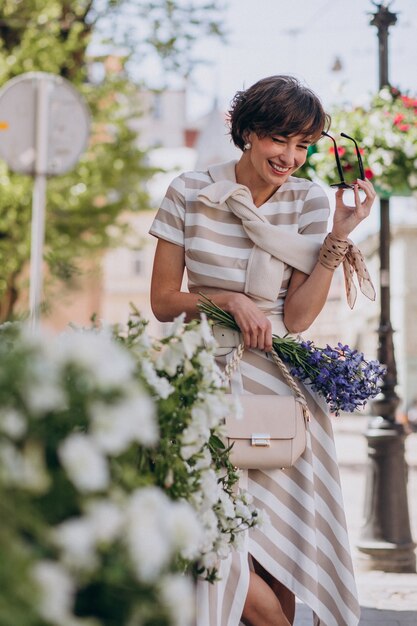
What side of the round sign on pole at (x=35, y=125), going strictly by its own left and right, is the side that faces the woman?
back

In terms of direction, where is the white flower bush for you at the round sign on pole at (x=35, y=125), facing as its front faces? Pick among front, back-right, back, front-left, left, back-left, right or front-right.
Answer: back

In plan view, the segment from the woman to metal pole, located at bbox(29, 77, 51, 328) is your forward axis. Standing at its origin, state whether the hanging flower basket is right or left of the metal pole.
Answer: right

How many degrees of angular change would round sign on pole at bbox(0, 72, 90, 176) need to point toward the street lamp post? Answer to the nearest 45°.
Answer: approximately 90° to its right

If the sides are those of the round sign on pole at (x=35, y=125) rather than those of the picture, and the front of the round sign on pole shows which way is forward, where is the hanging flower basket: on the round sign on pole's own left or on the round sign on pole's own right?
on the round sign on pole's own right

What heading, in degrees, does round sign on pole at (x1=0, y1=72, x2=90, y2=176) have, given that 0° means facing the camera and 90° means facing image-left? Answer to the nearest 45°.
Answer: approximately 180°
